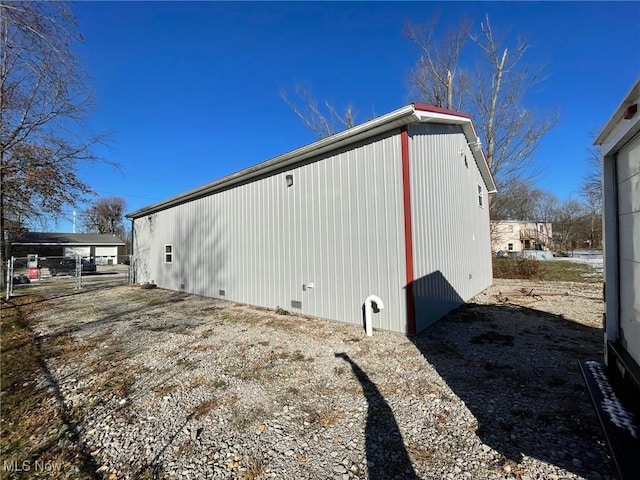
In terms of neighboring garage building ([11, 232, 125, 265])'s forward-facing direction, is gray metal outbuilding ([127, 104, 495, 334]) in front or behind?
in front

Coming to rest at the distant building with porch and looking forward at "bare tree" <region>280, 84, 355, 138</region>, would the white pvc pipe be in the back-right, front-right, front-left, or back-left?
front-left

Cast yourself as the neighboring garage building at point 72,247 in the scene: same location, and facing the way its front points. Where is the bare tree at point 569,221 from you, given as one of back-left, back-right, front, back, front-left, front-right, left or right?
front-left

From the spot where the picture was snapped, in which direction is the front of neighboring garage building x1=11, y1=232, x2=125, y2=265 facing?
facing the viewer

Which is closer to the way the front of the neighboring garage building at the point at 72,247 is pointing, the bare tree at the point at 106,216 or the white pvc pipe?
the white pvc pipe

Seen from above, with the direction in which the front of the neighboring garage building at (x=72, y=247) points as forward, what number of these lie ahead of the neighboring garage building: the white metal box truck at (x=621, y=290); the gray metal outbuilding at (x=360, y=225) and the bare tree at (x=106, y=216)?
2

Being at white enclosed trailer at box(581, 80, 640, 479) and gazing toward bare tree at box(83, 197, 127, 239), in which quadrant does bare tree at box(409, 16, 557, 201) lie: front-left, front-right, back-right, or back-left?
front-right

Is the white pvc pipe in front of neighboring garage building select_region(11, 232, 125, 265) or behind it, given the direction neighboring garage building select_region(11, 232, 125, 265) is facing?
in front

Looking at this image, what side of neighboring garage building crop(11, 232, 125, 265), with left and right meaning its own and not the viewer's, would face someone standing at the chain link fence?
front
